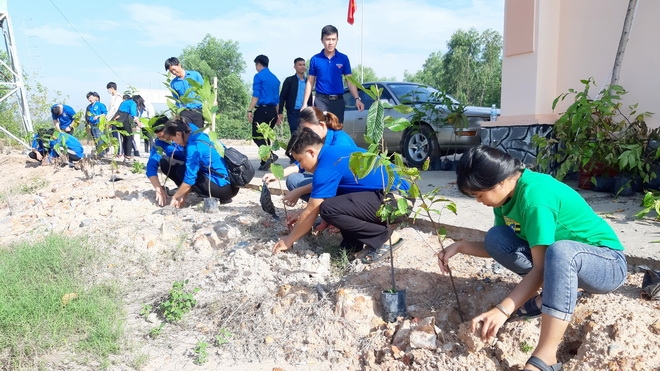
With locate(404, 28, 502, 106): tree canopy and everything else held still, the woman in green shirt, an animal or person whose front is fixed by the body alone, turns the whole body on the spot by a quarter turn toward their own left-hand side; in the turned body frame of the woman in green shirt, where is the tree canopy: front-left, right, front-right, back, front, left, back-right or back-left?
back-left

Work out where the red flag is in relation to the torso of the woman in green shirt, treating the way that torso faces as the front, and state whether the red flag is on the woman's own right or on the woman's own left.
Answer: on the woman's own right

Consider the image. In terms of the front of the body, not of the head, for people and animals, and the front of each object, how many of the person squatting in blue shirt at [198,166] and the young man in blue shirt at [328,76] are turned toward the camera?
1

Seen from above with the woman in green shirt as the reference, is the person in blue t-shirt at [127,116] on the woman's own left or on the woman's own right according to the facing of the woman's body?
on the woman's own right

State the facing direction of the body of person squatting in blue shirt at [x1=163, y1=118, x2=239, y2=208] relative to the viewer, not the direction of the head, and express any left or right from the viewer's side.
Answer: facing to the left of the viewer

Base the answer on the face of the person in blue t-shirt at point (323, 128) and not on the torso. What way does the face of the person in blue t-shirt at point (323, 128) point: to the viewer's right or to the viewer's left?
to the viewer's left

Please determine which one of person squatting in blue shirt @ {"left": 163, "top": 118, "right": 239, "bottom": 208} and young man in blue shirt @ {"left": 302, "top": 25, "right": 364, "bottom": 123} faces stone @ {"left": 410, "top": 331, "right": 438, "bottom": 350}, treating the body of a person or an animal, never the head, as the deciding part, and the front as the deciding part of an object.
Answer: the young man in blue shirt

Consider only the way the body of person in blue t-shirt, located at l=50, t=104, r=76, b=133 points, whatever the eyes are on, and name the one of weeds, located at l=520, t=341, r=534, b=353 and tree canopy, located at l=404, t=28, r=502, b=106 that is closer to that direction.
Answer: the weeds

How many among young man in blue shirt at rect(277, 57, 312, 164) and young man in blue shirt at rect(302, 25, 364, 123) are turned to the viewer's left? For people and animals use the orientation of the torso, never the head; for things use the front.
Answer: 0

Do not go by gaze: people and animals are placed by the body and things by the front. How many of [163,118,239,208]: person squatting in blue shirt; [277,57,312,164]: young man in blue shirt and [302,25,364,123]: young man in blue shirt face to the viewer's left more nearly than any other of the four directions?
1

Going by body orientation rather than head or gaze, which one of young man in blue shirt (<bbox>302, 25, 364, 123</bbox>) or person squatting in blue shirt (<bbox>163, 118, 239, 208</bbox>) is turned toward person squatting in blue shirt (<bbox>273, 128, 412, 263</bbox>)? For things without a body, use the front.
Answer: the young man in blue shirt

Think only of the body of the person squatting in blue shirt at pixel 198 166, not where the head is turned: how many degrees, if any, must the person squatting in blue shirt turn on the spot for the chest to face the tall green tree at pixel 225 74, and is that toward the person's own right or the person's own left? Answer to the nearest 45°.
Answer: approximately 90° to the person's own right

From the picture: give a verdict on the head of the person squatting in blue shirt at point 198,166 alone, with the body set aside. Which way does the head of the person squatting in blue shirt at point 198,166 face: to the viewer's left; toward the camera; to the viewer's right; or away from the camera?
to the viewer's left

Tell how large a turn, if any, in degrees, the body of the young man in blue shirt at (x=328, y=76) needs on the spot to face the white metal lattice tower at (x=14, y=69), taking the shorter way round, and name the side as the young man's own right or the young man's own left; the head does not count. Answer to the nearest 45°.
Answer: approximately 135° to the young man's own right

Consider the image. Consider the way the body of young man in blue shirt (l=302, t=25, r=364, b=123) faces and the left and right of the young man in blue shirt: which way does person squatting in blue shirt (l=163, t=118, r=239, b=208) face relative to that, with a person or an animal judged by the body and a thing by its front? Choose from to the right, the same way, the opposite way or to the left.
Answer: to the right

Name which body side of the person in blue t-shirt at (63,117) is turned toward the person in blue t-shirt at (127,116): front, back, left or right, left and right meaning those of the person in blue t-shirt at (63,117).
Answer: left

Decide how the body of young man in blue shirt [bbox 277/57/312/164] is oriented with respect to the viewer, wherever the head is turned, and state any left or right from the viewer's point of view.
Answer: facing the viewer and to the right of the viewer
